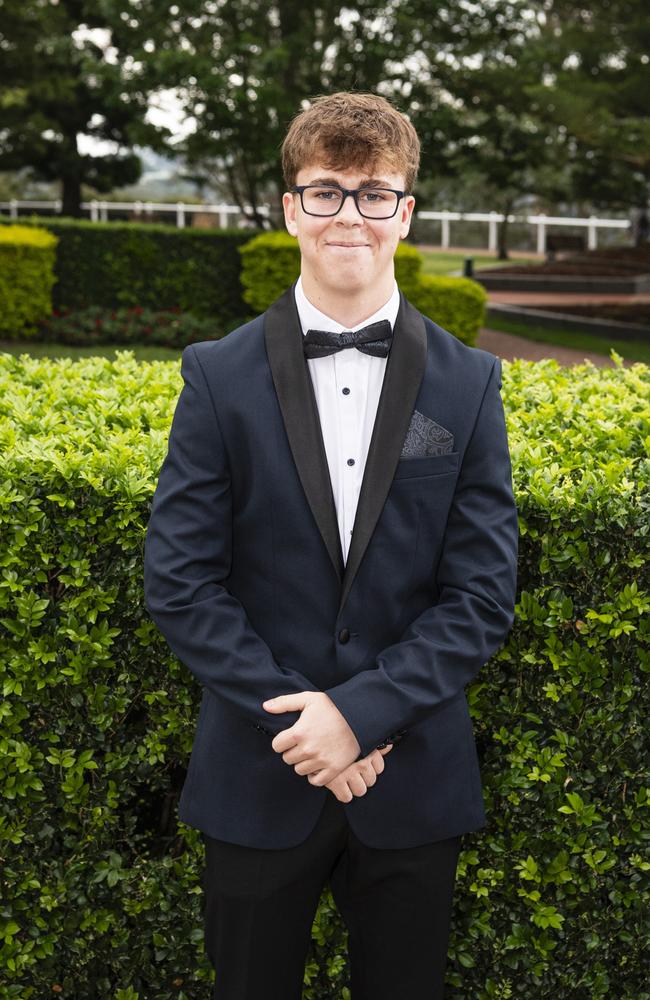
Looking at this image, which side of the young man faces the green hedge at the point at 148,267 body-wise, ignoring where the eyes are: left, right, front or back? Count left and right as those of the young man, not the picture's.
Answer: back

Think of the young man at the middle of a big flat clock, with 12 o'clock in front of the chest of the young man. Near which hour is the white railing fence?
The white railing fence is roughly at 6 o'clock from the young man.

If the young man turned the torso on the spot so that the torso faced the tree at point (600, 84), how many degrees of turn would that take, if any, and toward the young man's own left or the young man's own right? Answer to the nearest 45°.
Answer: approximately 180°

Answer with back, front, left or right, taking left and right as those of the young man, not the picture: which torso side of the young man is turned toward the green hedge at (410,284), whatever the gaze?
back

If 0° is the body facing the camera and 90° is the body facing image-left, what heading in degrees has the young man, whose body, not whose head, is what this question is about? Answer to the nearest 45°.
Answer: approximately 0°

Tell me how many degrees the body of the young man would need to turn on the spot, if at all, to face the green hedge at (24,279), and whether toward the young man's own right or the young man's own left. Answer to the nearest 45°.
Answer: approximately 180°

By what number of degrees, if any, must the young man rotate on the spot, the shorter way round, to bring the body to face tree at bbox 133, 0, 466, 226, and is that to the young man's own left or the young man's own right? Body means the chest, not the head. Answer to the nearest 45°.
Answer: approximately 180°
